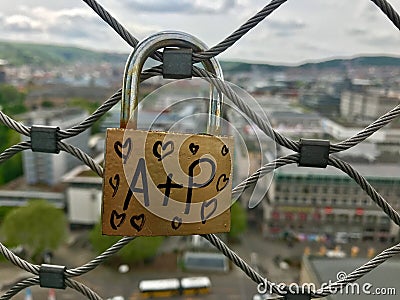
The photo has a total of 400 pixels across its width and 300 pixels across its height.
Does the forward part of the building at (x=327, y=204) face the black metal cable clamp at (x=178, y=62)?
yes

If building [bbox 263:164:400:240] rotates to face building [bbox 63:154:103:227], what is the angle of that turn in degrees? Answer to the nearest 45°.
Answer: approximately 90° to its right

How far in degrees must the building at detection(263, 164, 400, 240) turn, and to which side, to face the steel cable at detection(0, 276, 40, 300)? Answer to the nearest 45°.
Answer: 0° — it already faces it

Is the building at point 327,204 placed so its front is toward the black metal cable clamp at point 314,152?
yes

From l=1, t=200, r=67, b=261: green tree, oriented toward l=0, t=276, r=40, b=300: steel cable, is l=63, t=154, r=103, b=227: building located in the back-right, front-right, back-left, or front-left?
back-left

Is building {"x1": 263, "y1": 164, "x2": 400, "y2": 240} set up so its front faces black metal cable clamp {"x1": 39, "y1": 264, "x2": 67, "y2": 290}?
yes

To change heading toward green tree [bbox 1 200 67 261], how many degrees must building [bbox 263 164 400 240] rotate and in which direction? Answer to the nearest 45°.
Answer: approximately 90° to its right

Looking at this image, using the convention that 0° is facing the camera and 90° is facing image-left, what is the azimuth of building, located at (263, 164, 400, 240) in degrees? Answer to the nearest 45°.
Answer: approximately 0°
